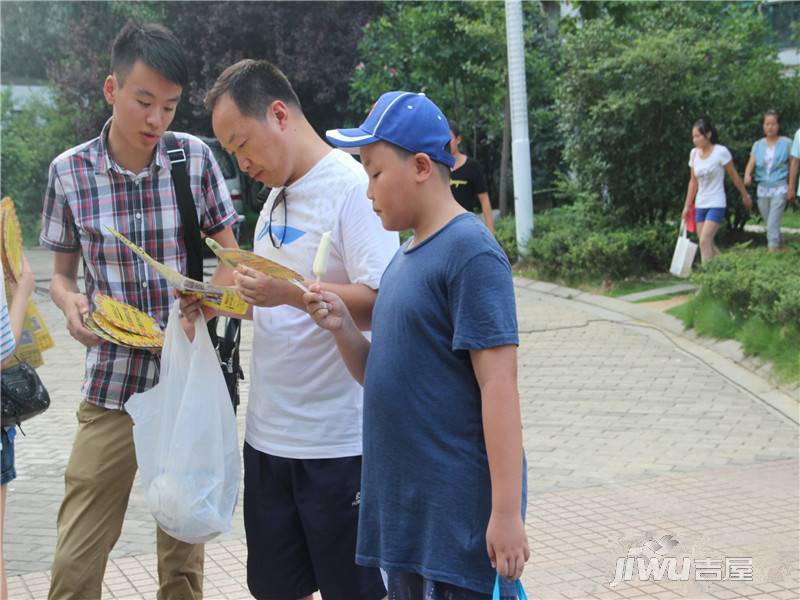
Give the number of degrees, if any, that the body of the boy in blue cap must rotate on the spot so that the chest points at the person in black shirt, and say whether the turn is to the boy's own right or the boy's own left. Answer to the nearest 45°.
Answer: approximately 90° to the boy's own right

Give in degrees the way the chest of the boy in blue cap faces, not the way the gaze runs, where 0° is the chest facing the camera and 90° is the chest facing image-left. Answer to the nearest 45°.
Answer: approximately 90°

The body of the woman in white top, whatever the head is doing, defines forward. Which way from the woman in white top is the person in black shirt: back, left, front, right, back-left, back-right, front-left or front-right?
front

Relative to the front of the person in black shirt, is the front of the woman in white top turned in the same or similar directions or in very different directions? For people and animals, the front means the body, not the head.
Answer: same or similar directions

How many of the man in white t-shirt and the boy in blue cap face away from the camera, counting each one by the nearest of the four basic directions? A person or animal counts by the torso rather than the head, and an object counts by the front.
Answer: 0

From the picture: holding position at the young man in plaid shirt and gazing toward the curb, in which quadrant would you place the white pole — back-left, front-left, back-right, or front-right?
front-left

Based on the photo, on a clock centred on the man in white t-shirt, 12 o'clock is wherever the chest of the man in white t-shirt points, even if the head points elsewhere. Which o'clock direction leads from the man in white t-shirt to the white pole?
The white pole is roughly at 5 o'clock from the man in white t-shirt.

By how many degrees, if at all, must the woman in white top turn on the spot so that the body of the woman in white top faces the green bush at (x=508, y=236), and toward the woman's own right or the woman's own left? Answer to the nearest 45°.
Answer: approximately 90° to the woman's own right

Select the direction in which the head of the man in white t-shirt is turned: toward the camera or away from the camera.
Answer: toward the camera

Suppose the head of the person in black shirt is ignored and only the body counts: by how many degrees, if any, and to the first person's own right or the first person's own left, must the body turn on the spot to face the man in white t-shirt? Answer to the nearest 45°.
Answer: approximately 45° to the first person's own left

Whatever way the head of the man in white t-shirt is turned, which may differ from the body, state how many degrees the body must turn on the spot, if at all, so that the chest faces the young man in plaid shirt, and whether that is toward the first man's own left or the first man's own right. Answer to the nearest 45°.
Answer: approximately 90° to the first man's own right

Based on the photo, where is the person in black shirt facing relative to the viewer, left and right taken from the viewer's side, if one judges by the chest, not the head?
facing the viewer and to the left of the viewer

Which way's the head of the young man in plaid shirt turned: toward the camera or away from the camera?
toward the camera

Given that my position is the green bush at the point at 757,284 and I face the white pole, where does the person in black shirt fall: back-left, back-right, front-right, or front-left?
front-left
